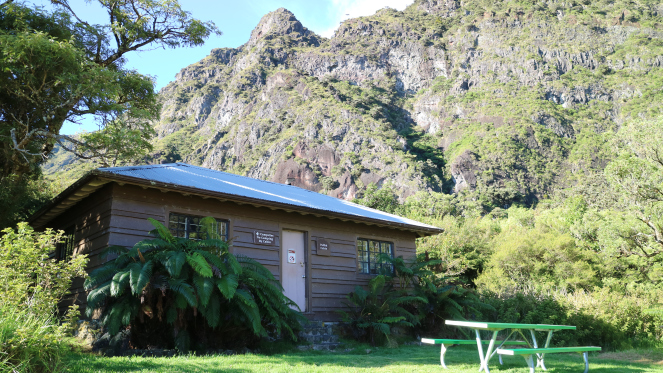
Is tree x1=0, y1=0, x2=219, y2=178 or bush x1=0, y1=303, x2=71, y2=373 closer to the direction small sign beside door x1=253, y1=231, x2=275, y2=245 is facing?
the bush

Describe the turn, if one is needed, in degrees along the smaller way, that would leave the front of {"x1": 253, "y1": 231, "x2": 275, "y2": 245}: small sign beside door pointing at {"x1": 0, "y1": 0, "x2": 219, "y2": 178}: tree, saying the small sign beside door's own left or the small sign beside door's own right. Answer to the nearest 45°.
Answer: approximately 135° to the small sign beside door's own right

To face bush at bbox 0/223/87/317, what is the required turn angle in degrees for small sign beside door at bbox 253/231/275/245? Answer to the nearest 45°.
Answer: approximately 90° to its right

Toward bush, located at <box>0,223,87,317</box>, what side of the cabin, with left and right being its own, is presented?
right

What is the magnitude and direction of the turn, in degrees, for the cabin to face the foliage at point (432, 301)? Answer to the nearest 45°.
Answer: approximately 45° to its left

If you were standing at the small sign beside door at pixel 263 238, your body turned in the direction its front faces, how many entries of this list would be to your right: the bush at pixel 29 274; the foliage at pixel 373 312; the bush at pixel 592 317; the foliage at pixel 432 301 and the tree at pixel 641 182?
1

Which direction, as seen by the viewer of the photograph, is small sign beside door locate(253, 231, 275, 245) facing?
facing the viewer and to the right of the viewer

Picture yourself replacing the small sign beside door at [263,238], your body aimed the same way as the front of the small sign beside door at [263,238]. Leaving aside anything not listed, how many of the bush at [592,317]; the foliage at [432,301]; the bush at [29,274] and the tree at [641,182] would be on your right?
1

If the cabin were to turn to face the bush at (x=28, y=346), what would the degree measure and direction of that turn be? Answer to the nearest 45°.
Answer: approximately 45° to its right

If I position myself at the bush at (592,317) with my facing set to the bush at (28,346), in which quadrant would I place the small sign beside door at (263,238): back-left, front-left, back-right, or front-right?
front-right

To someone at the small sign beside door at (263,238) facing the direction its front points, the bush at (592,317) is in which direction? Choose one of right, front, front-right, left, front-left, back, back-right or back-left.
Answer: front-left

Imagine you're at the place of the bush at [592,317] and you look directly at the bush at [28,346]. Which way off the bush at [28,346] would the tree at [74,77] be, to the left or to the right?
right
